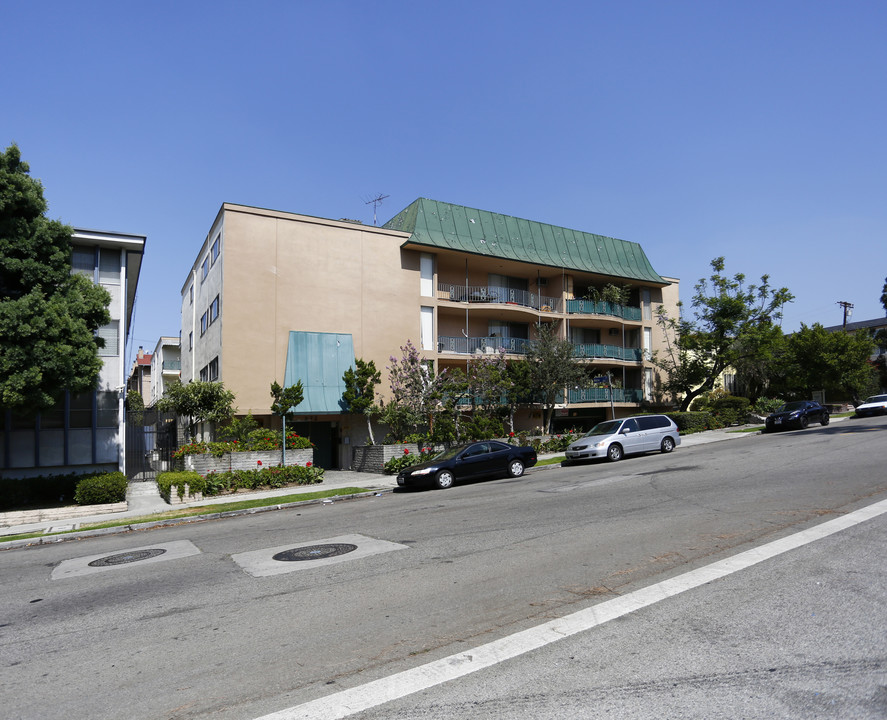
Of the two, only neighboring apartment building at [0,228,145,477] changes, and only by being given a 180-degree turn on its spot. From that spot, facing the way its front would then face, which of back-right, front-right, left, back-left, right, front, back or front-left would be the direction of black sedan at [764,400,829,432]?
right

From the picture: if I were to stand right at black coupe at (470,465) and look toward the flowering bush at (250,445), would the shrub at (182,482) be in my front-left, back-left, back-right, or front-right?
front-left

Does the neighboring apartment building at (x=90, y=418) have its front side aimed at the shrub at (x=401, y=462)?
no

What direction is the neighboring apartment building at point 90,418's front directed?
toward the camera

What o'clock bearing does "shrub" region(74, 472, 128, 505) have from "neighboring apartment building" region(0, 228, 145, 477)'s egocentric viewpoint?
The shrub is roughly at 12 o'clock from the neighboring apartment building.

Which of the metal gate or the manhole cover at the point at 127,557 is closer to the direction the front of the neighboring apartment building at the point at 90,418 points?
the manhole cover

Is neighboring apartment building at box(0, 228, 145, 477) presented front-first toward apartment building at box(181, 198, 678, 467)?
no

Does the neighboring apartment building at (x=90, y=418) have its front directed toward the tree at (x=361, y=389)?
no

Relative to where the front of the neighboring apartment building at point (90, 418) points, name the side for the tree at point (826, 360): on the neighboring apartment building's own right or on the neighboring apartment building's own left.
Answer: on the neighboring apartment building's own left

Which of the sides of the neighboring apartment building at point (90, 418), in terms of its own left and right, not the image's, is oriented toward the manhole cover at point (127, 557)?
front

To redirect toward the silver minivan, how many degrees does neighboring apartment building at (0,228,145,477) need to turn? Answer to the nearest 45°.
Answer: approximately 90° to its left

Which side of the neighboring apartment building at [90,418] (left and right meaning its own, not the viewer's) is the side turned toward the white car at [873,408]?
left
